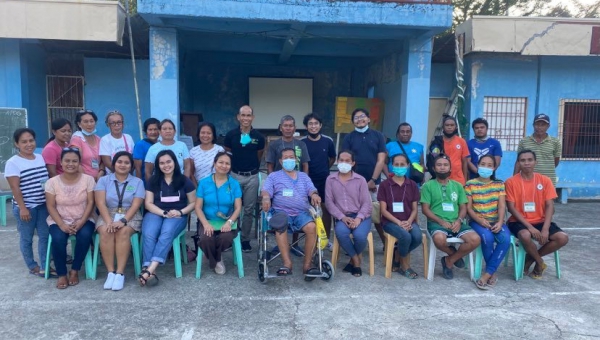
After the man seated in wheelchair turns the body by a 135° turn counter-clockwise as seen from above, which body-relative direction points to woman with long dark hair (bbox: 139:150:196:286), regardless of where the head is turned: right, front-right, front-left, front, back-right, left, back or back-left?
back-left

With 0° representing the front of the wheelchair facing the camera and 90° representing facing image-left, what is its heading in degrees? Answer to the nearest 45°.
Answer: approximately 0°

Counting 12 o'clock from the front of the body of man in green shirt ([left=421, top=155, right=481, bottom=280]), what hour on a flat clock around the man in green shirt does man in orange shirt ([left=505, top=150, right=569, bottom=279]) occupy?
The man in orange shirt is roughly at 8 o'clock from the man in green shirt.

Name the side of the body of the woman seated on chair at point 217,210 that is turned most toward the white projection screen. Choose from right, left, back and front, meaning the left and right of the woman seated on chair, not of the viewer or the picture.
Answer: back

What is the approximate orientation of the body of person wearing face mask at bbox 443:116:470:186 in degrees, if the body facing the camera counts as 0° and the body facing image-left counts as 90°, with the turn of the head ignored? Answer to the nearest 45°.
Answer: approximately 0°

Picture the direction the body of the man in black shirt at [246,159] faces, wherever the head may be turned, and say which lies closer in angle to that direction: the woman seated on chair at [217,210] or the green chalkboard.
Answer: the woman seated on chair
